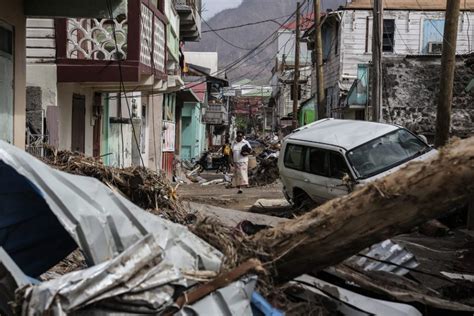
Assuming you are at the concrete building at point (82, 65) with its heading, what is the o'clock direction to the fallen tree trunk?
The fallen tree trunk is roughly at 1 o'clock from the concrete building.

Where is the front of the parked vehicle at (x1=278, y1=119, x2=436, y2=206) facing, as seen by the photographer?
facing the viewer and to the right of the viewer

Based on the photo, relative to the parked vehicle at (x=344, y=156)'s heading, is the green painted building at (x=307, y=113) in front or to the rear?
to the rear

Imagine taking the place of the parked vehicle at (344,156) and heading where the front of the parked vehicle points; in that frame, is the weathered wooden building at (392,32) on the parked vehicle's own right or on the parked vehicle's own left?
on the parked vehicle's own left

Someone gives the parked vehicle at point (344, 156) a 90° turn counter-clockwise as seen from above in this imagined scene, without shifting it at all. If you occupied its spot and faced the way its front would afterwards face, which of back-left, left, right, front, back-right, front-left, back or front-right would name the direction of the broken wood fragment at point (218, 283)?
back-right

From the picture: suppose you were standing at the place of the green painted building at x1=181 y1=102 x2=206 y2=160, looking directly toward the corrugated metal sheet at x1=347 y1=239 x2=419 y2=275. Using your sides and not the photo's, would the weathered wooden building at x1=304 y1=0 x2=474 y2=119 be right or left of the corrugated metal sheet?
left

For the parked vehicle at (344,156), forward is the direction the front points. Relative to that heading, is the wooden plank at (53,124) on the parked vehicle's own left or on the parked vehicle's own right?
on the parked vehicle's own right

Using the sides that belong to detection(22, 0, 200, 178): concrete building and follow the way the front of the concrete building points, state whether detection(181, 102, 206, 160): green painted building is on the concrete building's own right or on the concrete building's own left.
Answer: on the concrete building's own left

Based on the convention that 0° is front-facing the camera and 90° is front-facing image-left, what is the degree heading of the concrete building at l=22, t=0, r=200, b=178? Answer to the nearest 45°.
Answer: approximately 315°

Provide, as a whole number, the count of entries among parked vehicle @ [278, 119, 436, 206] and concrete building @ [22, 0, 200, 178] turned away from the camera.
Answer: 0
